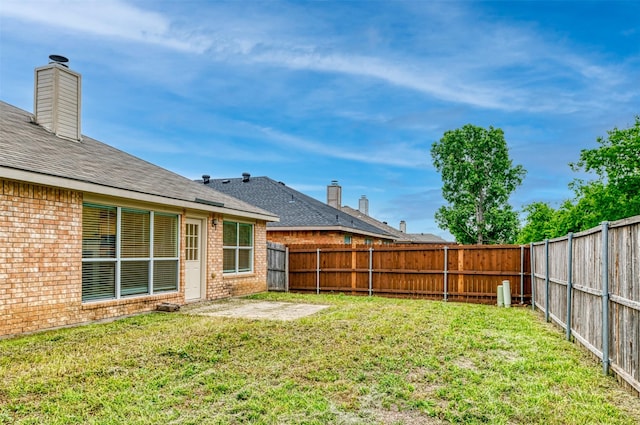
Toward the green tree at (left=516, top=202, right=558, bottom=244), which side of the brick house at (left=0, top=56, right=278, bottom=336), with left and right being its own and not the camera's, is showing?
right

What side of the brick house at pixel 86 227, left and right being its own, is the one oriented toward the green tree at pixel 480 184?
right

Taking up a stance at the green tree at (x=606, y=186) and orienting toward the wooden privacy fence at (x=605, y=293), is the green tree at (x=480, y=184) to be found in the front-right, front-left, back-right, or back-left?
back-right

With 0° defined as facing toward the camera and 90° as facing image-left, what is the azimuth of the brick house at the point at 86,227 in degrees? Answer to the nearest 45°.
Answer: approximately 135°

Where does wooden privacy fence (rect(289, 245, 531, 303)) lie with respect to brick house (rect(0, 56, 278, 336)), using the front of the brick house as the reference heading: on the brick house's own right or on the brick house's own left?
on the brick house's own right

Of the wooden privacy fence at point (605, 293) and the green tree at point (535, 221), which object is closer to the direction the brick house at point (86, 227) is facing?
the wooden privacy fence

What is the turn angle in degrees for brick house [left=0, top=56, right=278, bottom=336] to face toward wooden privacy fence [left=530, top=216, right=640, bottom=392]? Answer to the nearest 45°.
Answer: approximately 180°
